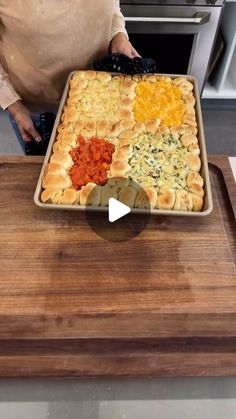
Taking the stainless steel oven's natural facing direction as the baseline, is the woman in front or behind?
in front

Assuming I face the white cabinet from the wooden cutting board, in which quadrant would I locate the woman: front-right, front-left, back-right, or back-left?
front-left

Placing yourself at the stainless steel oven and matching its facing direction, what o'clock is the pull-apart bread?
The pull-apart bread is roughly at 12 o'clock from the stainless steel oven.

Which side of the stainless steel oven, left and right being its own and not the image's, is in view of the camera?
front

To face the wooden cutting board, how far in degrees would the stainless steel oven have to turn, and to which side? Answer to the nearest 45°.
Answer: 0° — it already faces it
